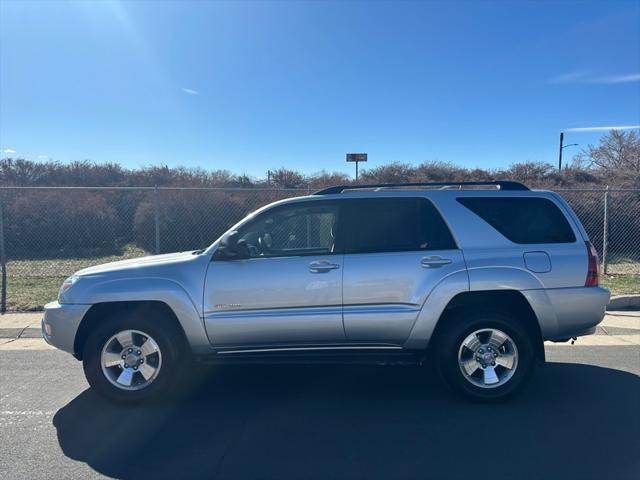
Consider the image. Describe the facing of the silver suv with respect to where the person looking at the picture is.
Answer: facing to the left of the viewer

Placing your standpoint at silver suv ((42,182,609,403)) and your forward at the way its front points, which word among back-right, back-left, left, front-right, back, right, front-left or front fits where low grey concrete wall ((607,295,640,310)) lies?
back-right
